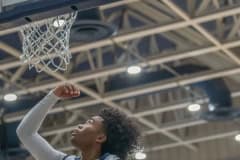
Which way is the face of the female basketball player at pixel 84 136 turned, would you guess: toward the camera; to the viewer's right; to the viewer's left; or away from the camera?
to the viewer's left

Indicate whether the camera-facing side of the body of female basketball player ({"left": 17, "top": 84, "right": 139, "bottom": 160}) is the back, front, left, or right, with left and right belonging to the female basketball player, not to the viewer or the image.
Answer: left

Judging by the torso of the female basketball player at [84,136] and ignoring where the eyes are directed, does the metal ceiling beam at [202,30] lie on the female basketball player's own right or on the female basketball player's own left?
on the female basketball player's own right

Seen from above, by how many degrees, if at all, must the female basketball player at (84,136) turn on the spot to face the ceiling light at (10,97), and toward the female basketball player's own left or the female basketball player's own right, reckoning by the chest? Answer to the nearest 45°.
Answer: approximately 90° to the female basketball player's own right
